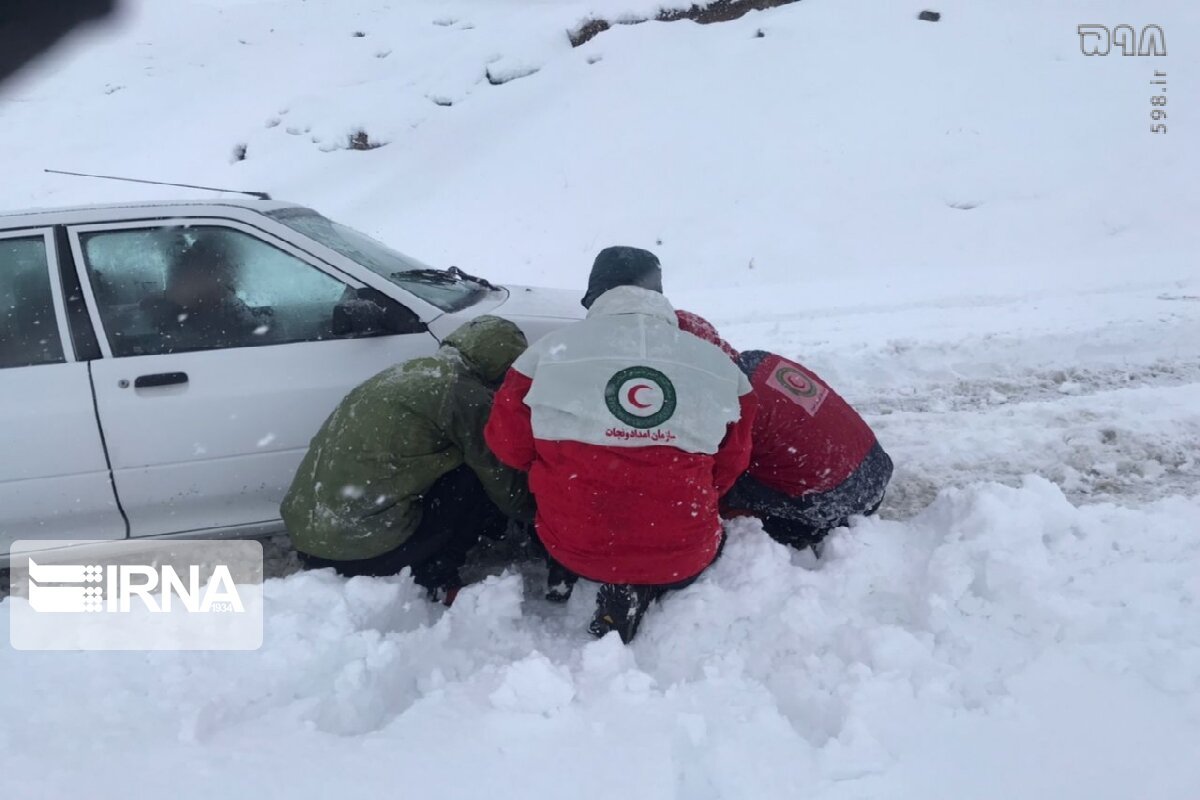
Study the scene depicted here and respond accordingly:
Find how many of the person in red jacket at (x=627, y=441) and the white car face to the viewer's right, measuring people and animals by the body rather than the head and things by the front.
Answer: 1

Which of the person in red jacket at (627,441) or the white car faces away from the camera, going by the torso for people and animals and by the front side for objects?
the person in red jacket

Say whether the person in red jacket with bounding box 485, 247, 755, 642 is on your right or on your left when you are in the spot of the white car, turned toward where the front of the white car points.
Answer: on your right

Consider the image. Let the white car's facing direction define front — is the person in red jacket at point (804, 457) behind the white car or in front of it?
in front

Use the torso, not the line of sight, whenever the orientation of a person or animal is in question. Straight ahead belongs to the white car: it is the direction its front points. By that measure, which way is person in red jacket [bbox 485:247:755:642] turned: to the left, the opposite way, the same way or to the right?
to the left

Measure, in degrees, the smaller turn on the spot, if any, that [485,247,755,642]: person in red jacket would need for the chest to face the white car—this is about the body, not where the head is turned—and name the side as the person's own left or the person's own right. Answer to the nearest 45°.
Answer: approximately 45° to the person's own left

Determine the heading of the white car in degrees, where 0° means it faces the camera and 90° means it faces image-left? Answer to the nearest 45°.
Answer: approximately 270°

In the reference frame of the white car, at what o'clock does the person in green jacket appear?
The person in green jacket is roughly at 2 o'clock from the white car.

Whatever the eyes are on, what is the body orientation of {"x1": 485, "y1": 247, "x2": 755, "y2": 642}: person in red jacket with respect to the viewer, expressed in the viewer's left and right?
facing away from the viewer
